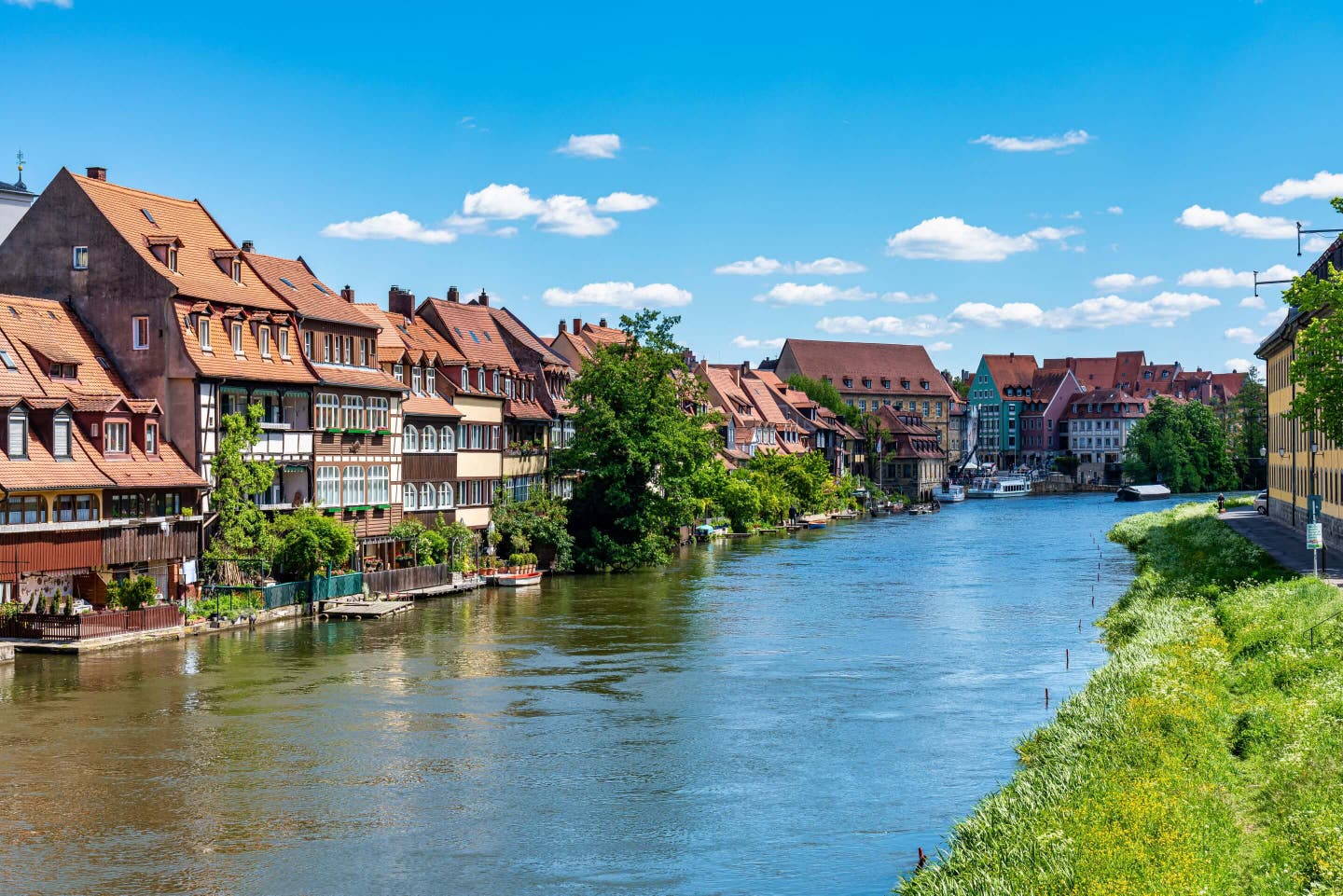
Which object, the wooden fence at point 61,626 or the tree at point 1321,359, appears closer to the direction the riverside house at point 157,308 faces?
the tree

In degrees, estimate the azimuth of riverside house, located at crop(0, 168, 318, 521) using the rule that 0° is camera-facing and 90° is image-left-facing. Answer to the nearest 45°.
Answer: approximately 315°

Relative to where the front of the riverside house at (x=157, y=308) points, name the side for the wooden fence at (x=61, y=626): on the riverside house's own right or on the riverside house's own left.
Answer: on the riverside house's own right

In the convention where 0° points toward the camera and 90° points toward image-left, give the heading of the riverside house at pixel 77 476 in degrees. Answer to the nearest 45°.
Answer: approximately 315°

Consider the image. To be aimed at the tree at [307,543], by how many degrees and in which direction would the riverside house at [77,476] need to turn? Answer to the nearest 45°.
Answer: approximately 90° to its left
